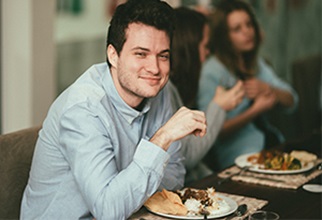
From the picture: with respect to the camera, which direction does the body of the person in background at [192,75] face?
to the viewer's right

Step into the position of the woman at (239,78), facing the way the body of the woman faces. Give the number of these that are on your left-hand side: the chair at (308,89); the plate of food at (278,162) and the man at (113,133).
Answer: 1

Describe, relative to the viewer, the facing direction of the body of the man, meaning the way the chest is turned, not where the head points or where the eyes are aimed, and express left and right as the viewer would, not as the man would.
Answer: facing the viewer and to the right of the viewer

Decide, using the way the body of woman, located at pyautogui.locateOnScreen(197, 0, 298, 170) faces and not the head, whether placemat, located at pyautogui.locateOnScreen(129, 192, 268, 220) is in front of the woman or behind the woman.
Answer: in front

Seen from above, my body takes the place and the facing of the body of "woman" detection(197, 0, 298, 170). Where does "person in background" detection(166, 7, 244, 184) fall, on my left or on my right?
on my right

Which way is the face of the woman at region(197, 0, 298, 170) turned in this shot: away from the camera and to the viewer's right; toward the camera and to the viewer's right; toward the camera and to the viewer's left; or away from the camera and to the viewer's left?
toward the camera and to the viewer's left

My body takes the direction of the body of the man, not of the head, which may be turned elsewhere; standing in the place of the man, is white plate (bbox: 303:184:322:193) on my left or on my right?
on my left

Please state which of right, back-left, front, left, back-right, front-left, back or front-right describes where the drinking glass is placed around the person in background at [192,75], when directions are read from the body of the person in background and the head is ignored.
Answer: right

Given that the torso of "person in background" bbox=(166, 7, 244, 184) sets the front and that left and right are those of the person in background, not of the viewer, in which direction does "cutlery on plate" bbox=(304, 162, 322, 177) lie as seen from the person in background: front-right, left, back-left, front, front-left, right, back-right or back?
front-right

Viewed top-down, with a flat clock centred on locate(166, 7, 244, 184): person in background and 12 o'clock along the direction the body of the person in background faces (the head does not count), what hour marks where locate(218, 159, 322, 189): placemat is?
The placemat is roughly at 2 o'clock from the person in background.

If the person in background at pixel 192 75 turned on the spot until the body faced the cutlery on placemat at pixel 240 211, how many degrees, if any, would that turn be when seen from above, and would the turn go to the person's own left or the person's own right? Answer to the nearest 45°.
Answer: approximately 90° to the person's own right

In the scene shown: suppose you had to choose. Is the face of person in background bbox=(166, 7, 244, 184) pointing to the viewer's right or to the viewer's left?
to the viewer's right
